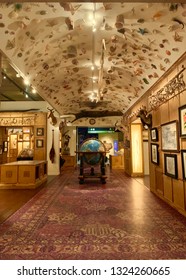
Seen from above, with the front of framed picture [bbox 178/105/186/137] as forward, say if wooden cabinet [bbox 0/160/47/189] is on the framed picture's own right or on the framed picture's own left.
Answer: on the framed picture's own right

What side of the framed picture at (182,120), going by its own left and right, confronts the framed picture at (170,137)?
right

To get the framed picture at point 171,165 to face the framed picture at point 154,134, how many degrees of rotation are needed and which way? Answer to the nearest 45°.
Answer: approximately 135° to its right

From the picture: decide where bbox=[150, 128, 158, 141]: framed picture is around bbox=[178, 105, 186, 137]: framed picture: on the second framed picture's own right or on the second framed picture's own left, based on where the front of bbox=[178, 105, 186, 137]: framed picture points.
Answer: on the second framed picture's own right

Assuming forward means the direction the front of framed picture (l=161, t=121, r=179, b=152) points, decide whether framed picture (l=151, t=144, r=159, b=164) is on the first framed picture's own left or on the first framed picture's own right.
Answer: on the first framed picture's own right

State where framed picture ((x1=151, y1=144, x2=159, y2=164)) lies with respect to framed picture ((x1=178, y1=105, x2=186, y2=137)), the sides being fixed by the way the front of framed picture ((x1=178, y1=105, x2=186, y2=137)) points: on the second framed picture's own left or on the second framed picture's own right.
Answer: on the second framed picture's own right

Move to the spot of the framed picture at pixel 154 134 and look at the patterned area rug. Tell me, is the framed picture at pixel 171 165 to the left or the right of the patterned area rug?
left

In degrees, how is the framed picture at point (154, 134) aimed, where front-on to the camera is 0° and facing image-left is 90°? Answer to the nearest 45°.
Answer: approximately 45°
